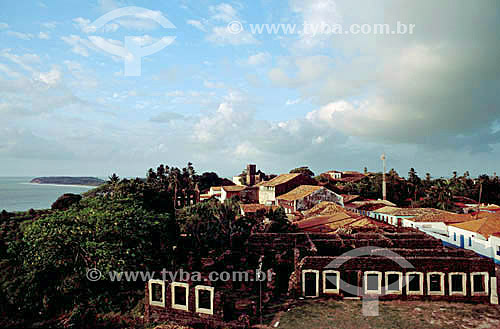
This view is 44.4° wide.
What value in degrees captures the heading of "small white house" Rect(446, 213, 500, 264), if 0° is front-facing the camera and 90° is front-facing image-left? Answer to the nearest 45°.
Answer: approximately 45°
